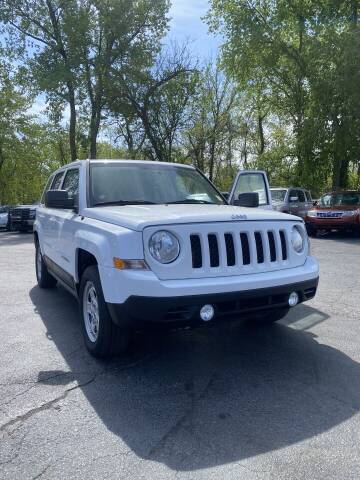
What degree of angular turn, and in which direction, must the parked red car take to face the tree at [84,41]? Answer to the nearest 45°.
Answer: approximately 90° to its right

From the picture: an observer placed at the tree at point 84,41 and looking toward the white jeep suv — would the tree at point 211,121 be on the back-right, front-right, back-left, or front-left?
back-left

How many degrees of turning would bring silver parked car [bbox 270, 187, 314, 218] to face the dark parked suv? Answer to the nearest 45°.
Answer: approximately 45° to its right

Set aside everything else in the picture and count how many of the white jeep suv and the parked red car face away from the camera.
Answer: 0

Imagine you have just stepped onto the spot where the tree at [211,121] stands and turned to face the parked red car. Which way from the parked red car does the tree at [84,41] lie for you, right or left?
right

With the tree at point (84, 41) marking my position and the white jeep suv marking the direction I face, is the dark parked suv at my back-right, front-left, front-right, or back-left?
front-right

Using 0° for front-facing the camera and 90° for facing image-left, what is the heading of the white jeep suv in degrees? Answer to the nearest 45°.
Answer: approximately 315°

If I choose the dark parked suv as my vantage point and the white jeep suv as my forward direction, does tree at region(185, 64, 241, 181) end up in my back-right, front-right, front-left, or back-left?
back-left

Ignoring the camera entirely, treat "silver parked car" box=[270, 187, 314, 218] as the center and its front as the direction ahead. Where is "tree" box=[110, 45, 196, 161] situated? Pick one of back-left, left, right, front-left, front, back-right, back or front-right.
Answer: right

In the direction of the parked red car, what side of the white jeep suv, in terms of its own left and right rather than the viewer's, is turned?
left

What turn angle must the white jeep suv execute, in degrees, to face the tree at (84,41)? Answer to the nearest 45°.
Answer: approximately 135° to its left

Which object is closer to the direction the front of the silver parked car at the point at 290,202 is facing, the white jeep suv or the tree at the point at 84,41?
the white jeep suv

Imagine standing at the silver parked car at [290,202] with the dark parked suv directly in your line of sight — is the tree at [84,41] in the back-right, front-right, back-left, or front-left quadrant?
front-right

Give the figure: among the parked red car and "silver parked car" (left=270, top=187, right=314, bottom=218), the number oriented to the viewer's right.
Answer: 0

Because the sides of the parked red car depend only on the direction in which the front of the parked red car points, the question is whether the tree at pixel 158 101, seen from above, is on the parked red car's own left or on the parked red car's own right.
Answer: on the parked red car's own right

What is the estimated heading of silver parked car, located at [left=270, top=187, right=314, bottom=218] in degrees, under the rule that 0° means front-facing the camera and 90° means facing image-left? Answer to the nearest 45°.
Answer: approximately 45°

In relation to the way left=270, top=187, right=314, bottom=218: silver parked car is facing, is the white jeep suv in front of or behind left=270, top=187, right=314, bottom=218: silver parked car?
in front

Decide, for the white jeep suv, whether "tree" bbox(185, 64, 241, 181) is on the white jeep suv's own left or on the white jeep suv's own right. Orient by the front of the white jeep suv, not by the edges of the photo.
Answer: on the white jeep suv's own left

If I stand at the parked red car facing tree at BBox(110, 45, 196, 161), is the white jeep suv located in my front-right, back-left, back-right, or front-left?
back-left
